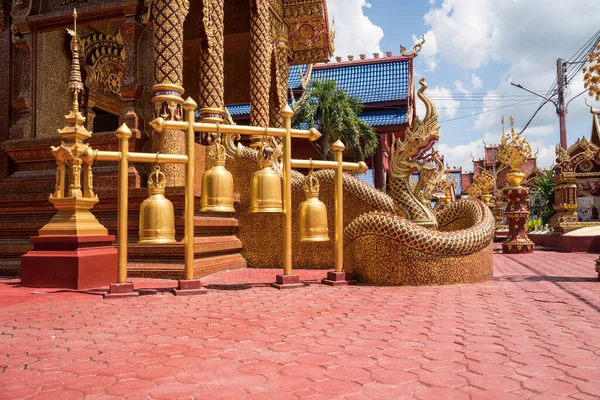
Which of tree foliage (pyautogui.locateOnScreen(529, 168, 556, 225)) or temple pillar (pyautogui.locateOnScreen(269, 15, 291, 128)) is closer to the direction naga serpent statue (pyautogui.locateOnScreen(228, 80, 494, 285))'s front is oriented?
the tree foliage

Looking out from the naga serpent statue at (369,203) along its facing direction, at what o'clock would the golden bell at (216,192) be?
The golden bell is roughly at 4 o'clock from the naga serpent statue.

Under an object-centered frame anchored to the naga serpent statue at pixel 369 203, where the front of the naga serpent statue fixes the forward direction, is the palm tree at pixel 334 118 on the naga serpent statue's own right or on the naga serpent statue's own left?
on the naga serpent statue's own left

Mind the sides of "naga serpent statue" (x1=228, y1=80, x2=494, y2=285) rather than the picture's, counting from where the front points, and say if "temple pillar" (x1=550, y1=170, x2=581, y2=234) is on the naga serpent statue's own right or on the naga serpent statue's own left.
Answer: on the naga serpent statue's own left

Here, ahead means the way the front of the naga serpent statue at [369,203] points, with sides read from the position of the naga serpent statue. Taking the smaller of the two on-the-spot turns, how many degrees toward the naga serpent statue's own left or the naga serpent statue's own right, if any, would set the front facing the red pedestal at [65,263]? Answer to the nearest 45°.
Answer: approximately 135° to the naga serpent statue's own right

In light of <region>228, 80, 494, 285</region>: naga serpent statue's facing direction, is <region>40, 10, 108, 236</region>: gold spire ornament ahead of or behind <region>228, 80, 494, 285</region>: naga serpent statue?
behind

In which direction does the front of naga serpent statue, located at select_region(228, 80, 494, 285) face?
to the viewer's right

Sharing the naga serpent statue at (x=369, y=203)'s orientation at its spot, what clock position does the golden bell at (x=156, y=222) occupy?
The golden bell is roughly at 4 o'clock from the naga serpent statue.

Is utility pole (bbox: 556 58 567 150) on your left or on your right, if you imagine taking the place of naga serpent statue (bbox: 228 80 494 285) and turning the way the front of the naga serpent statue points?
on your left

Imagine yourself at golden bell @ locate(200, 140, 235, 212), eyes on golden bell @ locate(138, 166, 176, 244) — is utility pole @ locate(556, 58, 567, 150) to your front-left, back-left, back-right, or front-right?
back-right
